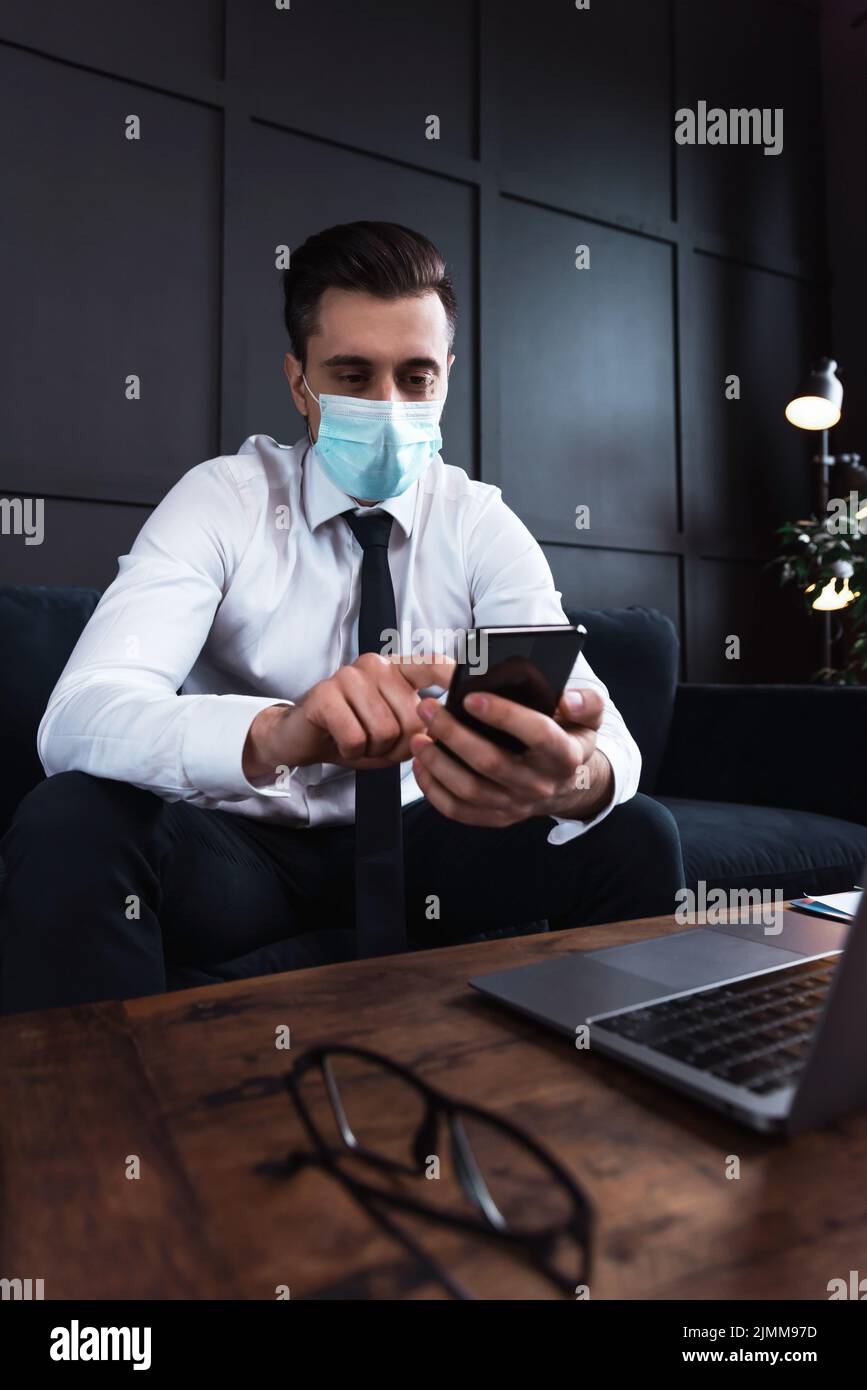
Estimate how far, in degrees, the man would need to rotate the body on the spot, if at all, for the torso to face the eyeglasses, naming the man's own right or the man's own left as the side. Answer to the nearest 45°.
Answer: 0° — they already face it

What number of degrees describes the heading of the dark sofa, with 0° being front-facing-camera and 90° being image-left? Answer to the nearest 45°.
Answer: approximately 0°

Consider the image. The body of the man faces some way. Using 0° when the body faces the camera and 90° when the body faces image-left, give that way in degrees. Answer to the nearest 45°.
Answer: approximately 0°
